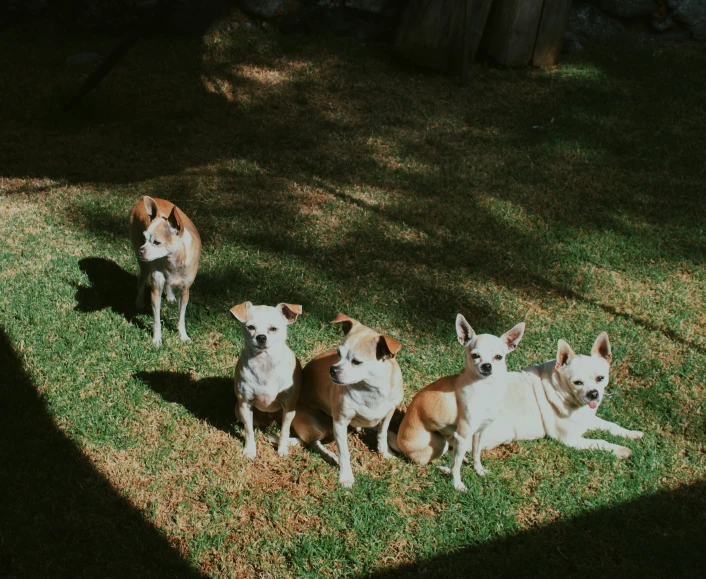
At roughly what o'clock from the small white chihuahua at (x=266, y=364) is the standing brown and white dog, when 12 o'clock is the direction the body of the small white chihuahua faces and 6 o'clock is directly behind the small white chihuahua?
The standing brown and white dog is roughly at 5 o'clock from the small white chihuahua.

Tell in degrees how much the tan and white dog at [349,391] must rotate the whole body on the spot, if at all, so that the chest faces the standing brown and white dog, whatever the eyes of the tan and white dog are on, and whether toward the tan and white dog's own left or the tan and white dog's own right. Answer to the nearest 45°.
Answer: approximately 180°

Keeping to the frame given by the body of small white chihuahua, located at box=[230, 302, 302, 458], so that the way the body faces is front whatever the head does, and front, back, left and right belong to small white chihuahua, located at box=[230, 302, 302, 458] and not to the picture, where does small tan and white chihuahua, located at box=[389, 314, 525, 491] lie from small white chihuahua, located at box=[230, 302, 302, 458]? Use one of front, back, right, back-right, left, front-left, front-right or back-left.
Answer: left

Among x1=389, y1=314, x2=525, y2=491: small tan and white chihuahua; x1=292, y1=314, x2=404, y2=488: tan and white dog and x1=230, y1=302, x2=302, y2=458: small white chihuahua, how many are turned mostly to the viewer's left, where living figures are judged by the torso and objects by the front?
0

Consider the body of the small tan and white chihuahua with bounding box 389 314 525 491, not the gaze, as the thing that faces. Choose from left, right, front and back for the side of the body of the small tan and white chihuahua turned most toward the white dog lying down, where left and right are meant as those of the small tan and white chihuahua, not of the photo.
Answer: left

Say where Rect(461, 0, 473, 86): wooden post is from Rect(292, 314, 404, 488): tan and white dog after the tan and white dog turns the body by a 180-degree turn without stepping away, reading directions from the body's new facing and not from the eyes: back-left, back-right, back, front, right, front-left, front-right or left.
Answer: front-right

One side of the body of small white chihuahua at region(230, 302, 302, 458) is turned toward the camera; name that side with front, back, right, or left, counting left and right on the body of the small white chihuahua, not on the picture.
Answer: front

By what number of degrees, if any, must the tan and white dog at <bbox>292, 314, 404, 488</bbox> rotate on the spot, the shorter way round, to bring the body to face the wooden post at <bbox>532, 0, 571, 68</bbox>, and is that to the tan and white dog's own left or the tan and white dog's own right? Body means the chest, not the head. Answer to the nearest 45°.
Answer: approximately 135° to the tan and white dog's own left

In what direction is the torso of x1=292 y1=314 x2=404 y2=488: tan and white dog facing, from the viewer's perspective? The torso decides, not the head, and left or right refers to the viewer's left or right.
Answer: facing the viewer and to the right of the viewer

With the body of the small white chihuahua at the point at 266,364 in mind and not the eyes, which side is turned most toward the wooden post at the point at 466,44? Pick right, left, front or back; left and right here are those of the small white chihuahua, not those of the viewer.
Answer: back

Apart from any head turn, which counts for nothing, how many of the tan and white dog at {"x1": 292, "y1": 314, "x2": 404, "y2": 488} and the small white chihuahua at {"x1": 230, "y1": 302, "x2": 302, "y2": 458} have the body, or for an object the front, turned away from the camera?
0

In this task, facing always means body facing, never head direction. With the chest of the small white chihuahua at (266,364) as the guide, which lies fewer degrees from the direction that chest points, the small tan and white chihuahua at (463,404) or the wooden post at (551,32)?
the small tan and white chihuahua
